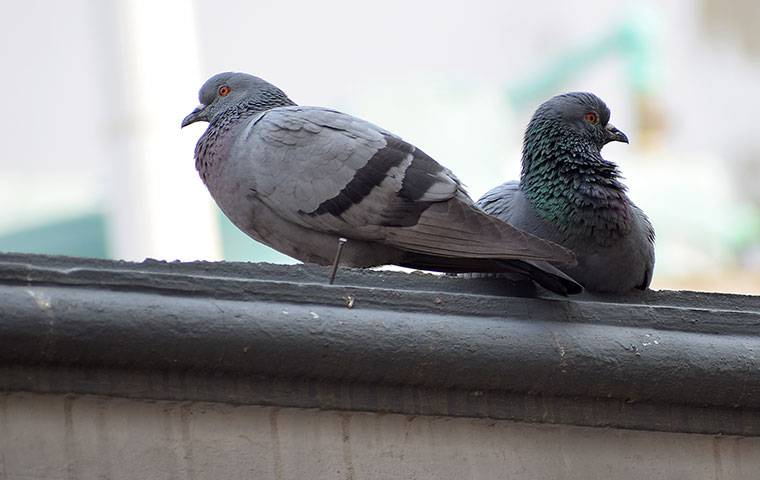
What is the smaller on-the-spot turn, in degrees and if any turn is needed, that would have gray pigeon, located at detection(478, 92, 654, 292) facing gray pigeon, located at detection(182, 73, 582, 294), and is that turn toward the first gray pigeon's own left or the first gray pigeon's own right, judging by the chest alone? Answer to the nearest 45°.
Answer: approximately 135° to the first gray pigeon's own right

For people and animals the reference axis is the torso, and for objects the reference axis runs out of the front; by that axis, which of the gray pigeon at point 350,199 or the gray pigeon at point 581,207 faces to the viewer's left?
the gray pigeon at point 350,199

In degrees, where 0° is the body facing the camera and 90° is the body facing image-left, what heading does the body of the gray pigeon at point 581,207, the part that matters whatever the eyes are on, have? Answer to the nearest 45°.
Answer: approximately 315°

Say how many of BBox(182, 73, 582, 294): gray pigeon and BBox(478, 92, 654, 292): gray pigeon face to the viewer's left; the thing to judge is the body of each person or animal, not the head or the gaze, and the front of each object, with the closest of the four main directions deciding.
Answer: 1

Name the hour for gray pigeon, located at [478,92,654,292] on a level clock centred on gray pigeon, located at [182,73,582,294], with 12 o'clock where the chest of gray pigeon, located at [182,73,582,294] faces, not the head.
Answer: gray pigeon, located at [478,92,654,292] is roughly at 6 o'clock from gray pigeon, located at [182,73,582,294].

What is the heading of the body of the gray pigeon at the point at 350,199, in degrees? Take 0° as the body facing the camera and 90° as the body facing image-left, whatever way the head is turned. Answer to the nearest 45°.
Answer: approximately 90°
